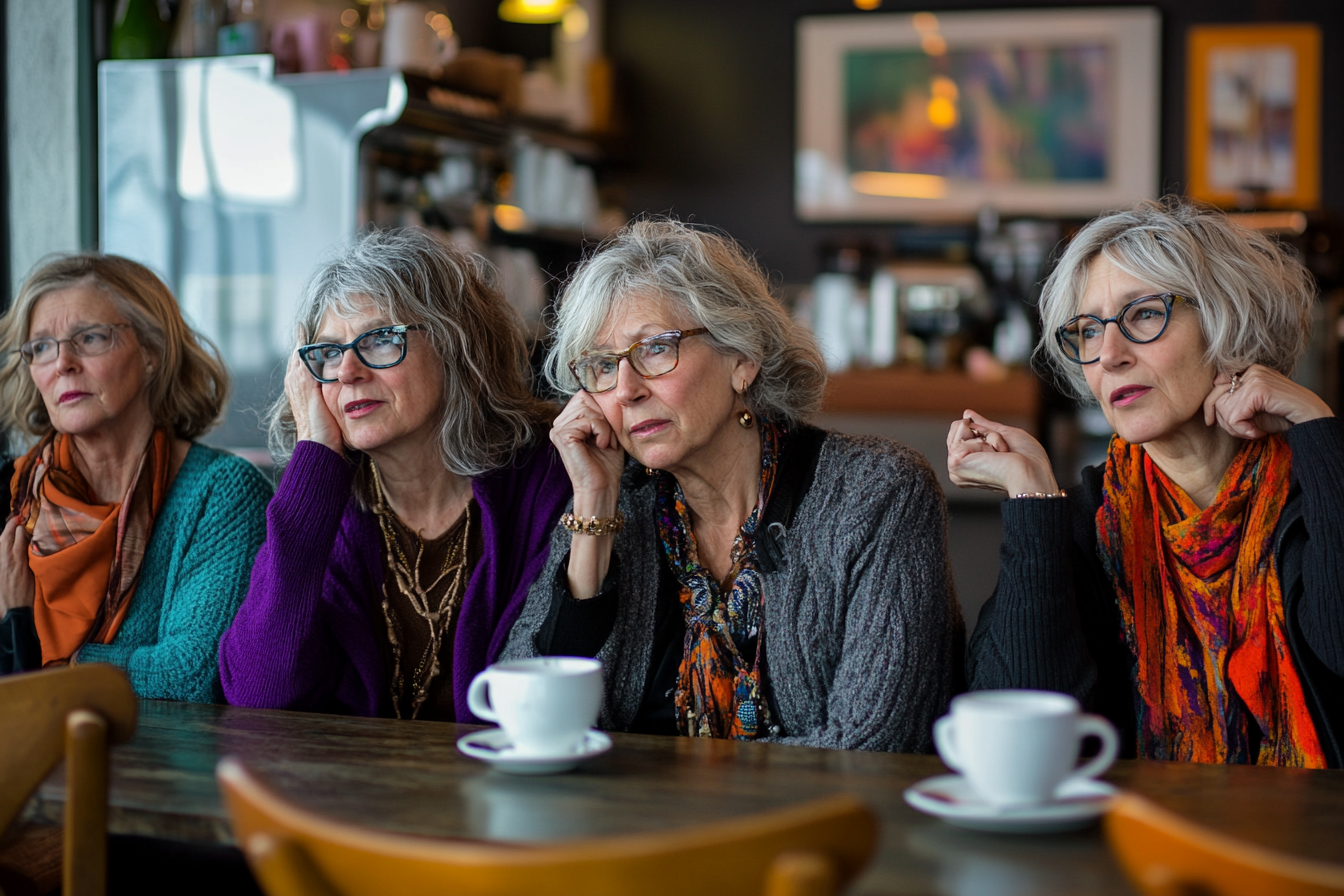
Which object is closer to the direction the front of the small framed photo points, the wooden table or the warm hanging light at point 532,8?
the wooden table

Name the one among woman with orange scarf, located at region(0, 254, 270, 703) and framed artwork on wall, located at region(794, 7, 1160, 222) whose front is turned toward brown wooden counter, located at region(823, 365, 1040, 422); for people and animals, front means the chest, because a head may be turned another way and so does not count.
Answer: the framed artwork on wall

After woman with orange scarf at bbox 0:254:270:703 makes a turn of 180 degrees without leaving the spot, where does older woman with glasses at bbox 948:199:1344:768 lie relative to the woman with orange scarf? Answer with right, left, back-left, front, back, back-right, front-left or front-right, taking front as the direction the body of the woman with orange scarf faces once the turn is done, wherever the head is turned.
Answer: right

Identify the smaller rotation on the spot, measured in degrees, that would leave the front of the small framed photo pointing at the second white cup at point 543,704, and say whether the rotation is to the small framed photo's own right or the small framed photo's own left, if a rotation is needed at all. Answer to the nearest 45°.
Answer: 0° — it already faces it

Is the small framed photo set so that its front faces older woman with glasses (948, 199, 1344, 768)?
yes

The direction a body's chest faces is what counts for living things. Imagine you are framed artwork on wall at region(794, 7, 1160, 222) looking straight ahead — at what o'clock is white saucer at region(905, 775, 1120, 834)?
The white saucer is roughly at 12 o'clock from the framed artwork on wall.

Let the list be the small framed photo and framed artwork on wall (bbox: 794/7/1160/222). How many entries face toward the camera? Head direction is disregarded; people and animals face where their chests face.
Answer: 2

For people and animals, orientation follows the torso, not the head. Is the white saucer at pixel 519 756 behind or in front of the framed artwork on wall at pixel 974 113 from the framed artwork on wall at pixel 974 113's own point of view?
in front

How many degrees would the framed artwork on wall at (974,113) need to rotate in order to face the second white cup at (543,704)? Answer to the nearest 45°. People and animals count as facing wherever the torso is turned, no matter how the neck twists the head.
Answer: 0° — it already faces it

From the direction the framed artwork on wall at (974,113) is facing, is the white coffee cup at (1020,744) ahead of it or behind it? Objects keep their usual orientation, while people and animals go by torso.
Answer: ahead

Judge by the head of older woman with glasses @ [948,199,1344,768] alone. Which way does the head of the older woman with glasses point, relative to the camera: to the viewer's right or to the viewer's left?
to the viewer's left

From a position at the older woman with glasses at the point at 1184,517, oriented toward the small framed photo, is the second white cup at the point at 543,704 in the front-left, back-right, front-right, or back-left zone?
back-left
